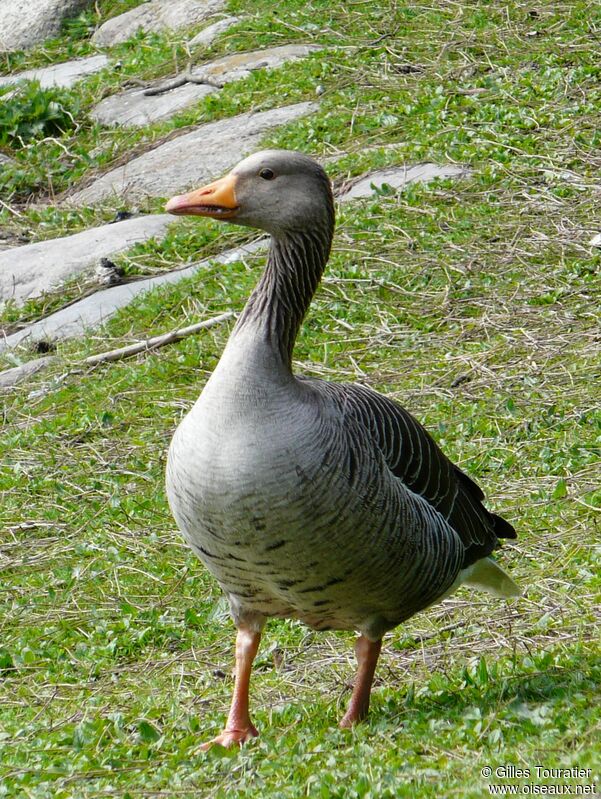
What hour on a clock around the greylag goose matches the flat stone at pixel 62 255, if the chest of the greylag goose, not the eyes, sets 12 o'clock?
The flat stone is roughly at 4 o'clock from the greylag goose.

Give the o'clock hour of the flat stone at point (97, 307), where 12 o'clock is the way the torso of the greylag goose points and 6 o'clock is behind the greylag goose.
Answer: The flat stone is roughly at 4 o'clock from the greylag goose.

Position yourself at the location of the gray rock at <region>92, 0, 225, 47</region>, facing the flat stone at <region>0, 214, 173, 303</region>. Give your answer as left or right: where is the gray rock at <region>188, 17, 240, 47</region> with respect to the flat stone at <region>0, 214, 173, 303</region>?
left

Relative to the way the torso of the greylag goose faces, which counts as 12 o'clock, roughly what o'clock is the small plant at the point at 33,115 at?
The small plant is roughly at 4 o'clock from the greylag goose.

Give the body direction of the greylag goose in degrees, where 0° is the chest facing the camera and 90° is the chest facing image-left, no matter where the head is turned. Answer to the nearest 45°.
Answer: approximately 45°

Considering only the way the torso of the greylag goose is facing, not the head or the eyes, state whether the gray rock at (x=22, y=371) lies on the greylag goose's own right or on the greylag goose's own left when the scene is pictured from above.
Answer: on the greylag goose's own right

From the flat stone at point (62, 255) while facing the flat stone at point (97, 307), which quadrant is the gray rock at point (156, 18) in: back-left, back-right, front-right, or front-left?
back-left

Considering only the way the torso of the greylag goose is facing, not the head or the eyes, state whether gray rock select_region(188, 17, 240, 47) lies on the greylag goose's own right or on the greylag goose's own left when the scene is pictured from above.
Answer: on the greylag goose's own right

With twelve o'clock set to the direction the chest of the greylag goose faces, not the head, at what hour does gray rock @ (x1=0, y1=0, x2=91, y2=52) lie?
The gray rock is roughly at 4 o'clock from the greylag goose.

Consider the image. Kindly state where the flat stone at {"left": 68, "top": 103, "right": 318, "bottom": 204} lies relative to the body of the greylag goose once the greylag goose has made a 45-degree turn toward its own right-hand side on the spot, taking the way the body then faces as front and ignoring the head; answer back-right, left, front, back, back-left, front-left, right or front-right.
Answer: right

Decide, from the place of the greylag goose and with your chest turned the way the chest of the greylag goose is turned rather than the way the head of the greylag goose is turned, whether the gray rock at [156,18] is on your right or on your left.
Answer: on your right

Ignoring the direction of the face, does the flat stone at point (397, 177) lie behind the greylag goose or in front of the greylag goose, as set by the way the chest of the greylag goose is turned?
behind
